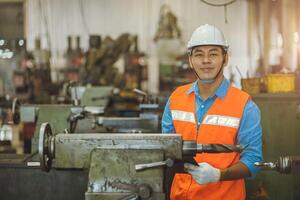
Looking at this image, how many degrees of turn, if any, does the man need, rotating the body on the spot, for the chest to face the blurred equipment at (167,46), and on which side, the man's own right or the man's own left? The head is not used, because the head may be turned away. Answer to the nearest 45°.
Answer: approximately 135° to the man's own right

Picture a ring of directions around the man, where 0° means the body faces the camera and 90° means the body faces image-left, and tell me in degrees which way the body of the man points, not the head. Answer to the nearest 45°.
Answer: approximately 45°

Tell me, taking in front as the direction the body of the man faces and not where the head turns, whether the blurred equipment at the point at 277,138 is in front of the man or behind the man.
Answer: behind

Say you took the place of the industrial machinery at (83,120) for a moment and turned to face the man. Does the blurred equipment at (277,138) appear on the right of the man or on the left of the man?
left

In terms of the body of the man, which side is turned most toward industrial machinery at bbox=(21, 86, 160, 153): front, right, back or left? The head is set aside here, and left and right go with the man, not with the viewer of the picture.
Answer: right

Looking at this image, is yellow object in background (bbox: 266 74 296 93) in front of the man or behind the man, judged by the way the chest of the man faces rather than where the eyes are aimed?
behind
